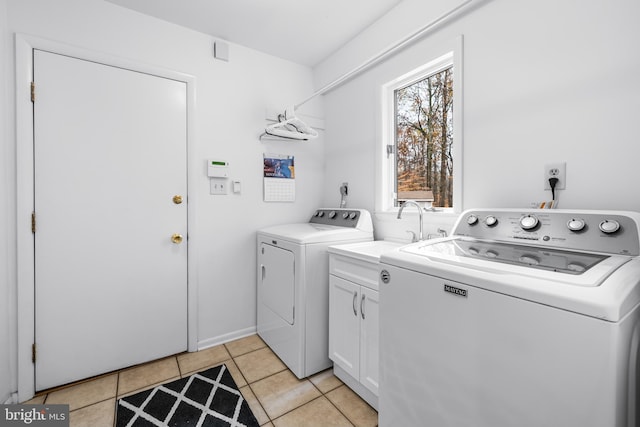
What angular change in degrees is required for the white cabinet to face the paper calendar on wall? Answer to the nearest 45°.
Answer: approximately 90° to its right

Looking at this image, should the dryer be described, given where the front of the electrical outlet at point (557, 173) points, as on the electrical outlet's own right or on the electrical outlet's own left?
on the electrical outlet's own right

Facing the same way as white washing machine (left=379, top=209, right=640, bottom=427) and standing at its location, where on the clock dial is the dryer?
The dryer is roughly at 2 o'clock from the white washing machine.

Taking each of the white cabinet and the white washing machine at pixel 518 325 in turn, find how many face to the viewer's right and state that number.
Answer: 0

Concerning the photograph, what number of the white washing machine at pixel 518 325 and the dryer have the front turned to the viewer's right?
0

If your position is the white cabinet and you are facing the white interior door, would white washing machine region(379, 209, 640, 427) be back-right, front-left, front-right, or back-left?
back-left

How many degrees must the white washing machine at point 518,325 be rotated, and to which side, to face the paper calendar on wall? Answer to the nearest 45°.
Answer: approximately 90° to its right

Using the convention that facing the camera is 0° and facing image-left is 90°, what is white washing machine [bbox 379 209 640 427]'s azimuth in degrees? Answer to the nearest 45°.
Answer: approximately 45°

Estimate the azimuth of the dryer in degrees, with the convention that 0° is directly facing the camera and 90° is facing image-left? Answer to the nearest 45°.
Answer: approximately 45°

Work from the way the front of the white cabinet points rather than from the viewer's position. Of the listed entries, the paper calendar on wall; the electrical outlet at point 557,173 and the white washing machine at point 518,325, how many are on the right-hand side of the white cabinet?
1
